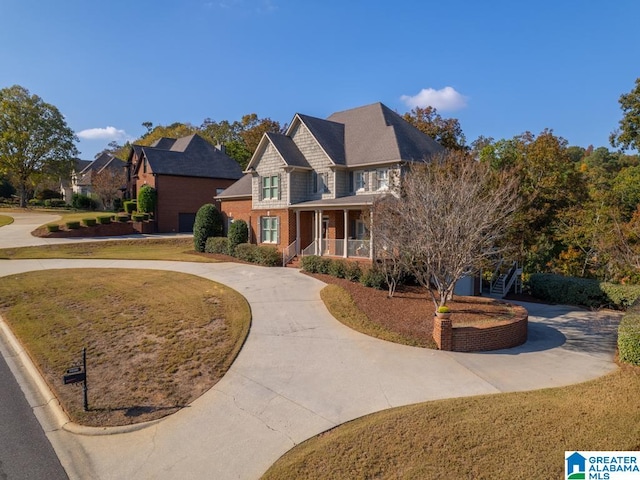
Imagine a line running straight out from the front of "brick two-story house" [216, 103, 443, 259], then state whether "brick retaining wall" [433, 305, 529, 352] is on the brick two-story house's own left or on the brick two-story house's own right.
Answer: on the brick two-story house's own left

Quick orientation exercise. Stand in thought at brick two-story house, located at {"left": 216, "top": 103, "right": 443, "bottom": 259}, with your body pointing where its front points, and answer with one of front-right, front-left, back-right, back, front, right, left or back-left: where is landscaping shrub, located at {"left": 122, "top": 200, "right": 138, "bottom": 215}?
right

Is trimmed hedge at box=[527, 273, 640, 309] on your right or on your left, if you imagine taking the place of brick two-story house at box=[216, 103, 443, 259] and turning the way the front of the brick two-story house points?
on your left

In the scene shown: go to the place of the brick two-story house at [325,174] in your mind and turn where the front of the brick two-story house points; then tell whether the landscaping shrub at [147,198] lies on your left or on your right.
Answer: on your right

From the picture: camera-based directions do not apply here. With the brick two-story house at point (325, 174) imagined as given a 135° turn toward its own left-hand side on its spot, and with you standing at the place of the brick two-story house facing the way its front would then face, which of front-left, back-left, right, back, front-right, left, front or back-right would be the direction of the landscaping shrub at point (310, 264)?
right

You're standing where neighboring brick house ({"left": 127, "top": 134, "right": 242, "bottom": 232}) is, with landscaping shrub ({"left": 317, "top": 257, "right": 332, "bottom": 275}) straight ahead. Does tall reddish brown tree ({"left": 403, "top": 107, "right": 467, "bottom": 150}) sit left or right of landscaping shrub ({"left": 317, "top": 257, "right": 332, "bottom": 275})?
left

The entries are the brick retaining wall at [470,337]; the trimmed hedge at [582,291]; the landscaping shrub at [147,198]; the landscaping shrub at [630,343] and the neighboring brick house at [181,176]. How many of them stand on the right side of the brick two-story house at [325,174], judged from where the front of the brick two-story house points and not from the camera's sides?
2

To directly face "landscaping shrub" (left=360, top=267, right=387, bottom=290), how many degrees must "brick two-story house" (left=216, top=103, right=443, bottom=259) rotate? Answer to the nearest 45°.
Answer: approximately 45° to its left

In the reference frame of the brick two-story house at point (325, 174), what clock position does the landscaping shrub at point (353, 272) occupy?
The landscaping shrub is roughly at 10 o'clock from the brick two-story house.

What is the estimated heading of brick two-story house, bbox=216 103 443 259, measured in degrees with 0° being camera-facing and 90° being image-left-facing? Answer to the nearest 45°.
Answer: approximately 45°

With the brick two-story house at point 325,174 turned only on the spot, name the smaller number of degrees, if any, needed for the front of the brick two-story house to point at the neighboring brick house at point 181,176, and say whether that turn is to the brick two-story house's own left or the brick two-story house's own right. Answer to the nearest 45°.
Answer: approximately 90° to the brick two-story house's own right

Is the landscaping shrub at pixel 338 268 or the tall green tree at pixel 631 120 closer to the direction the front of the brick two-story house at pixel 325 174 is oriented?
the landscaping shrub
